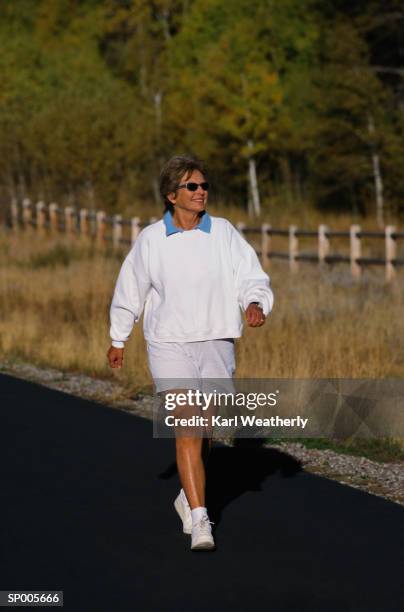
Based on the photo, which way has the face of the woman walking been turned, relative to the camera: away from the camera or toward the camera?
toward the camera

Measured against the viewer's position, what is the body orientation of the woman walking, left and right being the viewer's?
facing the viewer
